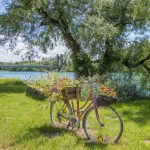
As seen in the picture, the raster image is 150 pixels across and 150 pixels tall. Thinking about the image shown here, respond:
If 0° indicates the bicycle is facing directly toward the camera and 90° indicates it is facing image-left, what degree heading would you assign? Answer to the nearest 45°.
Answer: approximately 315°
